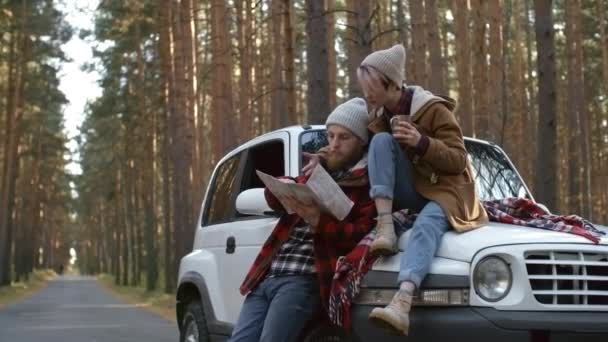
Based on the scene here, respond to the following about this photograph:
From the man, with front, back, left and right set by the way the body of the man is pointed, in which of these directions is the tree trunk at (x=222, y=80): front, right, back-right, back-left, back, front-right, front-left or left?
back-right

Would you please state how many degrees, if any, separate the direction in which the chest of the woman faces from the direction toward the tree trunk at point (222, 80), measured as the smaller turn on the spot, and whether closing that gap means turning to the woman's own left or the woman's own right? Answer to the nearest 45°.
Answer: approximately 135° to the woman's own right

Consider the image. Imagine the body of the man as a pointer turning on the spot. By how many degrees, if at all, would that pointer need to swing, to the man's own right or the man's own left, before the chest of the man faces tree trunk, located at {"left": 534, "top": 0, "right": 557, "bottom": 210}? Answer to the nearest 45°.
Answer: approximately 180°

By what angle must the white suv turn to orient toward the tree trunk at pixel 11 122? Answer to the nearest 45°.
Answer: approximately 180°

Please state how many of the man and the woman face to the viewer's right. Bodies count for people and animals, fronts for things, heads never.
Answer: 0

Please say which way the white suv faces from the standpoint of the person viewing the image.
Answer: facing the viewer and to the right of the viewer

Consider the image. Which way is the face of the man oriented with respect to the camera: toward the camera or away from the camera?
toward the camera

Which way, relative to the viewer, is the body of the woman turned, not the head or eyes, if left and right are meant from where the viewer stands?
facing the viewer and to the left of the viewer

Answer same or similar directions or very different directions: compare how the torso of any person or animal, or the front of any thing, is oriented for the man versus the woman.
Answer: same or similar directions
